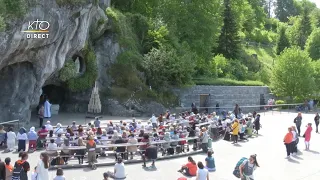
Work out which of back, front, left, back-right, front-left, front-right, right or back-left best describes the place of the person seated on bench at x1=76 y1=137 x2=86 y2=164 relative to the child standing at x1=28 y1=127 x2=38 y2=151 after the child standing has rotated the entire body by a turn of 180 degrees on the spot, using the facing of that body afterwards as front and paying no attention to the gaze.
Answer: front-left

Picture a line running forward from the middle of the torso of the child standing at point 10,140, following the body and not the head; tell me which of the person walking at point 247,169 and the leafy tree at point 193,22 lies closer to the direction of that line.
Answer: the leafy tree

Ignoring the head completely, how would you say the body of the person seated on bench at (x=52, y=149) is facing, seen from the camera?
away from the camera

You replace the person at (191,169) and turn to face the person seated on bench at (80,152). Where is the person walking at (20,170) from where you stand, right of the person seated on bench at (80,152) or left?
left

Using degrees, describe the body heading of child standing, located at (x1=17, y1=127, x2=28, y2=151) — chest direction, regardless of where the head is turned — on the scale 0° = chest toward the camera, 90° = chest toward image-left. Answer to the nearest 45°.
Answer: approximately 180°

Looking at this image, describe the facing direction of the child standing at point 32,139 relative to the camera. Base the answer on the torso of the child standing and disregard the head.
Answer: away from the camera

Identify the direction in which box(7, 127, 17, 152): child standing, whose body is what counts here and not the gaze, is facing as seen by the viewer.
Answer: away from the camera
